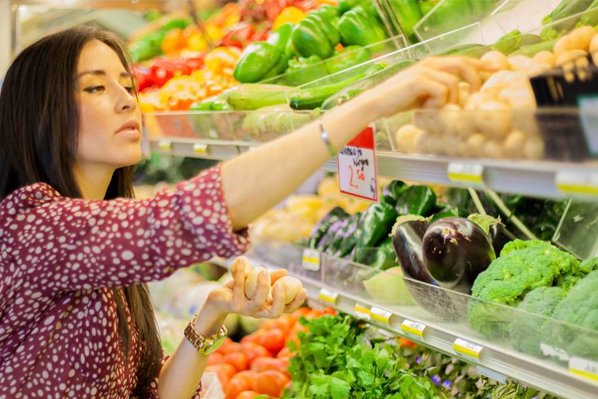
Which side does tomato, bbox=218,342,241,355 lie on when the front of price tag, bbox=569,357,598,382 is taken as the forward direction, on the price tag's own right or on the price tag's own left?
on the price tag's own right

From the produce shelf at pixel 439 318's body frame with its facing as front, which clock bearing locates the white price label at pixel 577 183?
The white price label is roughly at 10 o'clock from the produce shelf.

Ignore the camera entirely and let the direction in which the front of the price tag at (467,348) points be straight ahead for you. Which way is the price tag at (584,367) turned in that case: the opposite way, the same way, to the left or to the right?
the same way

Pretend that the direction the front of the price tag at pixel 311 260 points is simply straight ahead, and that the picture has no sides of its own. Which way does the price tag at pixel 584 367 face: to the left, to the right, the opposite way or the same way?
the same way

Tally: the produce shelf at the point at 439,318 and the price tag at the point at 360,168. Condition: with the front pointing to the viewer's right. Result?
0

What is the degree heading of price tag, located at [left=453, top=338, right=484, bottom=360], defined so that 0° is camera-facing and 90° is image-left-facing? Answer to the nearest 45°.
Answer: approximately 45°

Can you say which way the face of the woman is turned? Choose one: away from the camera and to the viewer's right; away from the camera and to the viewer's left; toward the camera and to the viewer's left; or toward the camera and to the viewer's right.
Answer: toward the camera and to the viewer's right

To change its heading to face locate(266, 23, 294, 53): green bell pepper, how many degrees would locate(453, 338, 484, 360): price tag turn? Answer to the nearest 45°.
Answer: approximately 90° to its right

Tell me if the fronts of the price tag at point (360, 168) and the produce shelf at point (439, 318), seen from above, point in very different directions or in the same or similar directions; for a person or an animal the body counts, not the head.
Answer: same or similar directions

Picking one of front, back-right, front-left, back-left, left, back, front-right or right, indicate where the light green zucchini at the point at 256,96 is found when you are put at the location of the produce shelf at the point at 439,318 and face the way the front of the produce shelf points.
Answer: right

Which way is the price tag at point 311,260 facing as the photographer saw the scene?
facing the viewer and to the left of the viewer
